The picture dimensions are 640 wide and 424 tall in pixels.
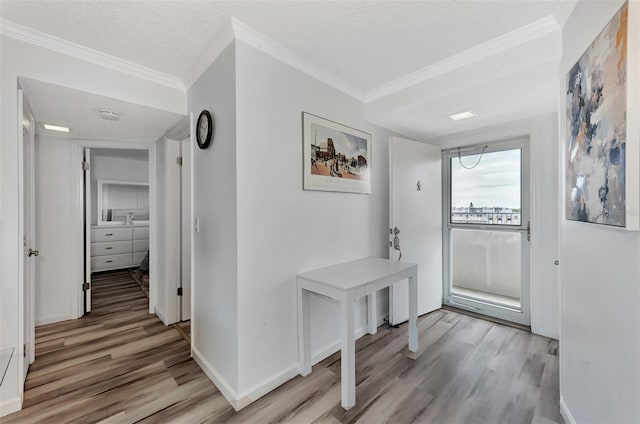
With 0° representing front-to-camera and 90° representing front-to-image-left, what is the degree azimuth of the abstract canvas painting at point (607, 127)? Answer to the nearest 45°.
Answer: approximately 45°

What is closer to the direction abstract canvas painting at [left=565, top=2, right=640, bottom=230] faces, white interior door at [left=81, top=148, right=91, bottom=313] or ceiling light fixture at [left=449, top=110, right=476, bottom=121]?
the white interior door

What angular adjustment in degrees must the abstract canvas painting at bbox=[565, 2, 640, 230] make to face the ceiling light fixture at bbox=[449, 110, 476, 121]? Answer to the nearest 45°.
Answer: approximately 90° to its right

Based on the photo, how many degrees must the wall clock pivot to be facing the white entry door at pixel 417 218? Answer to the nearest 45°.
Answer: approximately 135° to its left

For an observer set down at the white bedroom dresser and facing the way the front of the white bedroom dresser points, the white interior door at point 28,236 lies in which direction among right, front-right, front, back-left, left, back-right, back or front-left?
front-right

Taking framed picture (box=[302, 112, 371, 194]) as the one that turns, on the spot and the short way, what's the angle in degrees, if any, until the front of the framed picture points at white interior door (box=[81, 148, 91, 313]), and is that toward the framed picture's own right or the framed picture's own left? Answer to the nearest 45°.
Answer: approximately 135° to the framed picture's own right

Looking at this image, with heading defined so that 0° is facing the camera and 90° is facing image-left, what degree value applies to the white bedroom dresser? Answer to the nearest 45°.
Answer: approximately 315°

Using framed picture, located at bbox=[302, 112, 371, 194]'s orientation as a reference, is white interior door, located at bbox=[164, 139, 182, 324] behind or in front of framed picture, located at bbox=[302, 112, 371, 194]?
behind

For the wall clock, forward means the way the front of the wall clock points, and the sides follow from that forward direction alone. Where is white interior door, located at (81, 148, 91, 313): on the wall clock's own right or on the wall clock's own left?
on the wall clock's own right

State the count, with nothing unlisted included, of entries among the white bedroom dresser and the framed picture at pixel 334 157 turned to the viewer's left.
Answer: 0

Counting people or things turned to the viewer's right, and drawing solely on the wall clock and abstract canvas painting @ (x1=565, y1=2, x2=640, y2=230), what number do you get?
0
